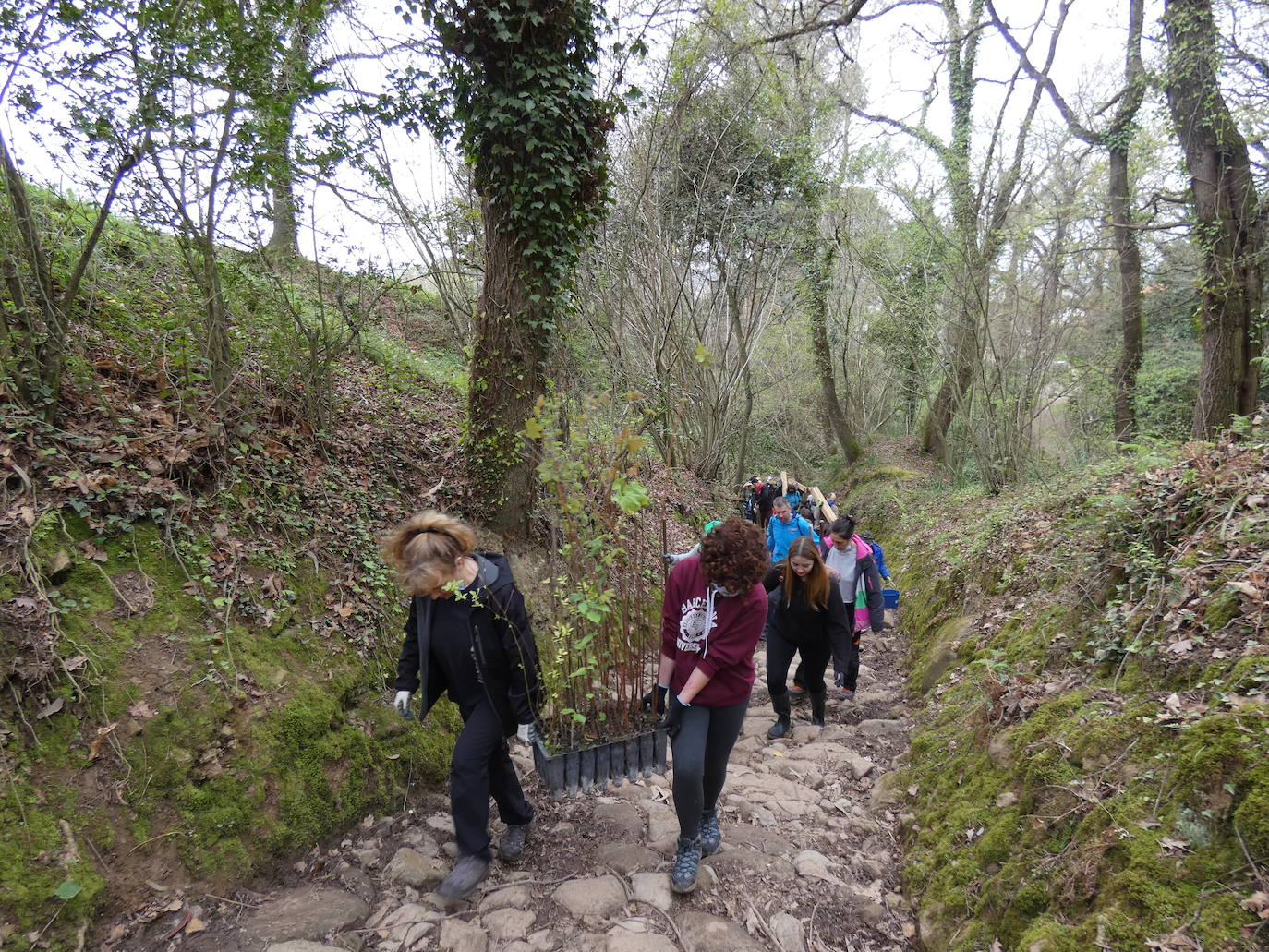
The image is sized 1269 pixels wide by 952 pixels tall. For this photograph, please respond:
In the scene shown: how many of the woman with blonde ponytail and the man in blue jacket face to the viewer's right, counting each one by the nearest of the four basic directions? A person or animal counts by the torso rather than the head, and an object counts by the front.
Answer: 0

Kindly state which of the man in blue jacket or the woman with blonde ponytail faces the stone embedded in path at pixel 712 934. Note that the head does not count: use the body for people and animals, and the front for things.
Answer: the man in blue jacket

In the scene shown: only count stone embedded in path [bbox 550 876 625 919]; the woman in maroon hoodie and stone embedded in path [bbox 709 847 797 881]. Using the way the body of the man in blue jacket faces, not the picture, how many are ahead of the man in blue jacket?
3

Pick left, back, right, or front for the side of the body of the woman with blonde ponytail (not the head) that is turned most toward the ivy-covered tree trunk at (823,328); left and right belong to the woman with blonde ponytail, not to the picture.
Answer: back

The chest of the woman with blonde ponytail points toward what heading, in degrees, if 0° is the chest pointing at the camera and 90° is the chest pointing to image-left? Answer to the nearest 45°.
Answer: approximately 45°

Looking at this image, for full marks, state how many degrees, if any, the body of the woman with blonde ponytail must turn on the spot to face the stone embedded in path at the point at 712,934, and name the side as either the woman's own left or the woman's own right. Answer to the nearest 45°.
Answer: approximately 90° to the woman's own left

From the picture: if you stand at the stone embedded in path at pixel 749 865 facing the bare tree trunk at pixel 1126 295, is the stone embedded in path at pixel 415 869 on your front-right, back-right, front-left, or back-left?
back-left

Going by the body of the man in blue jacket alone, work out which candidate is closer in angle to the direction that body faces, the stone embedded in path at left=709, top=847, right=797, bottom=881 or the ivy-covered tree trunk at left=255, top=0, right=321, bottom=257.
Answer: the stone embedded in path

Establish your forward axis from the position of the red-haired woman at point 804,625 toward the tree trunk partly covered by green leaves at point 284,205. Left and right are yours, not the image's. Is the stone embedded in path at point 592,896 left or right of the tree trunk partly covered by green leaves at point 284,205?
left

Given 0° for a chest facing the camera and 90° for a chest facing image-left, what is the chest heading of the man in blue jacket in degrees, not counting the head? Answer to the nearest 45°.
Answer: approximately 0°

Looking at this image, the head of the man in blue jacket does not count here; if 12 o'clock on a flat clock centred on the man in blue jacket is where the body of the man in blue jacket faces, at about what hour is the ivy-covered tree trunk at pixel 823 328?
The ivy-covered tree trunk is roughly at 6 o'clock from the man in blue jacket.
